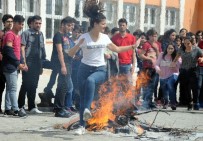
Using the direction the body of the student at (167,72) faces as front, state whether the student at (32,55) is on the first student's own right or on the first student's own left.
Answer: on the first student's own right

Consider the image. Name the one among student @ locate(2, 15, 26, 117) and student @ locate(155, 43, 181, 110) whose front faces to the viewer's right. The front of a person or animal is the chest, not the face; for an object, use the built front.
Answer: student @ locate(2, 15, 26, 117)

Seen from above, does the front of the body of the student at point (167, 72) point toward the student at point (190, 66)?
no

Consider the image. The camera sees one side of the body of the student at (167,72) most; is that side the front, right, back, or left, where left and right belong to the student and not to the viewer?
front

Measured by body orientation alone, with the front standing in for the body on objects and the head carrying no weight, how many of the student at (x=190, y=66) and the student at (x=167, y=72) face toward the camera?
2

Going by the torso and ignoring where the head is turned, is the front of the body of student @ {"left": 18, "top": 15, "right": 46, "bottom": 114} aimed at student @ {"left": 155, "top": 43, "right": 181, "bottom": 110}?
no

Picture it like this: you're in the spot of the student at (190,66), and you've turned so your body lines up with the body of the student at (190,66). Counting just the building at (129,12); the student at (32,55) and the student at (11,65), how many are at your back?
1

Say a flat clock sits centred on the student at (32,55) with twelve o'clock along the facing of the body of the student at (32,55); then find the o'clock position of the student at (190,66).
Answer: the student at (190,66) is roughly at 10 o'clock from the student at (32,55).

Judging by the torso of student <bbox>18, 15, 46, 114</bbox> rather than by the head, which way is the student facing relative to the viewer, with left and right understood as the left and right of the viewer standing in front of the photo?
facing the viewer and to the right of the viewer

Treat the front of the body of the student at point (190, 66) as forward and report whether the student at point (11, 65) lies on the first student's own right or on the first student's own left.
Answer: on the first student's own right

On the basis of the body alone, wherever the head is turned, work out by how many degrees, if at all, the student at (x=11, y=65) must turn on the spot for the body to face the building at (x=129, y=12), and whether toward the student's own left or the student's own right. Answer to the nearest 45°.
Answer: approximately 90° to the student's own left
